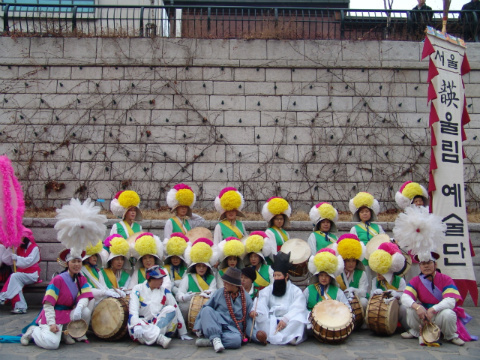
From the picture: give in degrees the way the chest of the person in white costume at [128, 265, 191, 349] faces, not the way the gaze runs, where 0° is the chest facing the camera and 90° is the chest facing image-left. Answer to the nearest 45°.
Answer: approximately 0°

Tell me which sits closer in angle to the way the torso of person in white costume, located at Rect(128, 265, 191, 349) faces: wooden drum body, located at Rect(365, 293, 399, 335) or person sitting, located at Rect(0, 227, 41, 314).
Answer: the wooden drum body

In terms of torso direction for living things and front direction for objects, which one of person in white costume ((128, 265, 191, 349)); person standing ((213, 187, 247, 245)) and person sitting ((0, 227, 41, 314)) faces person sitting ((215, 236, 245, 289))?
person standing ((213, 187, 247, 245))

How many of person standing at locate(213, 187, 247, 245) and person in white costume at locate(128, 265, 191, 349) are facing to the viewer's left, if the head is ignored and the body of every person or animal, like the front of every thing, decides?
0

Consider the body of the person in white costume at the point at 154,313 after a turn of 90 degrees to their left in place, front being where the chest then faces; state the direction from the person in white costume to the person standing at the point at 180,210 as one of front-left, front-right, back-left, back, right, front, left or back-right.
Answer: left

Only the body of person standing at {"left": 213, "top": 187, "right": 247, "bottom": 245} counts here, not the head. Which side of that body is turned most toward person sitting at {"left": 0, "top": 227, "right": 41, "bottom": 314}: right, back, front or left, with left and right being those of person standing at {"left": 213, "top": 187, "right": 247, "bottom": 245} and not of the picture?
right

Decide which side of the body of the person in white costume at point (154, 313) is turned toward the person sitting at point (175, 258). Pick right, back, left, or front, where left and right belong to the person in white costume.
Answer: back

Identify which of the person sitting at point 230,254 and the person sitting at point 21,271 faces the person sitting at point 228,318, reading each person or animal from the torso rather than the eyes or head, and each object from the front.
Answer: the person sitting at point 230,254
